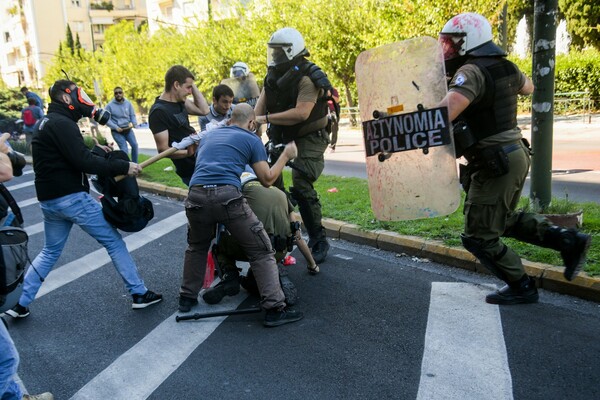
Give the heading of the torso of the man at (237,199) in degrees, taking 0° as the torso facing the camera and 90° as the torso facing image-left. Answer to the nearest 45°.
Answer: approximately 225°

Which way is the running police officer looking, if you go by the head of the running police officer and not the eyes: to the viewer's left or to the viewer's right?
to the viewer's left

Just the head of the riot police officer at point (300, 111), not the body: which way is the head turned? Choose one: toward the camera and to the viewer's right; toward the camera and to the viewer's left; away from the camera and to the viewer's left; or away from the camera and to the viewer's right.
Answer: toward the camera and to the viewer's left

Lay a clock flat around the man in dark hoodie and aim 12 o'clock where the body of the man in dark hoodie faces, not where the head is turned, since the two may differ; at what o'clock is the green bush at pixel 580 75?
The green bush is roughly at 11 o'clock from the man in dark hoodie.

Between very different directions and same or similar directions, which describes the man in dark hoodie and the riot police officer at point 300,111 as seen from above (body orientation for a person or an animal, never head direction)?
very different directions

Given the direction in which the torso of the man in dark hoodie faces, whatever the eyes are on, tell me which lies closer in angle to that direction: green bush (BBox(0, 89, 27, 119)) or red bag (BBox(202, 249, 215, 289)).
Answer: the red bag

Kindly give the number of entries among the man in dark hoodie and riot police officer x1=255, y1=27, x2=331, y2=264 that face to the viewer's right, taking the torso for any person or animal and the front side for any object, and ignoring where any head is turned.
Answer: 1

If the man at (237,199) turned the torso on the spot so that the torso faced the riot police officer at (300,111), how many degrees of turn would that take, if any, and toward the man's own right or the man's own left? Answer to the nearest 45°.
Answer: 0° — they already face them

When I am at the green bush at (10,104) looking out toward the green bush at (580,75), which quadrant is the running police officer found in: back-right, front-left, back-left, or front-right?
front-right

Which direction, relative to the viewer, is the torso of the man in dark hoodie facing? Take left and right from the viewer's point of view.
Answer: facing to the right of the viewer

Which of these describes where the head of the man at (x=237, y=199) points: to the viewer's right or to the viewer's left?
to the viewer's right

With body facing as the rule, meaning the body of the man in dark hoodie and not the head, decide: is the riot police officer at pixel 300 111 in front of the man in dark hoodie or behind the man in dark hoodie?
in front

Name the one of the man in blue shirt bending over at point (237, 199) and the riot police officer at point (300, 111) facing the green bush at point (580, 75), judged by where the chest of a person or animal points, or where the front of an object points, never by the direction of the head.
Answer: the man in blue shirt bending over

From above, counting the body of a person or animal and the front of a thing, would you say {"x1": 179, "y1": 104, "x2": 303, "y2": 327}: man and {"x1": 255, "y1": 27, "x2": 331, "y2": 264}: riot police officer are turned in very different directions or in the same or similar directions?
very different directions

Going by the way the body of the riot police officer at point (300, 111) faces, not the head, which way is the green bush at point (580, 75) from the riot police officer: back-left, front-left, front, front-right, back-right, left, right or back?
back

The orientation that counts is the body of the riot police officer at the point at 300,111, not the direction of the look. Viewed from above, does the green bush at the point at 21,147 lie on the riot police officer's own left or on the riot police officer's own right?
on the riot police officer's own right

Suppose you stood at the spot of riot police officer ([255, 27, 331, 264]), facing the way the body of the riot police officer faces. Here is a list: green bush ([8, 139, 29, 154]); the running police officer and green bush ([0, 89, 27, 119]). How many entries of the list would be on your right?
2

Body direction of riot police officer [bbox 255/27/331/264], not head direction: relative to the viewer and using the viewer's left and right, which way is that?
facing the viewer and to the left of the viewer

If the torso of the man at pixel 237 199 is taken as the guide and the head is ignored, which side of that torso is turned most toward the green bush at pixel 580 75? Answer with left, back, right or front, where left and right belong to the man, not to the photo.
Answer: front

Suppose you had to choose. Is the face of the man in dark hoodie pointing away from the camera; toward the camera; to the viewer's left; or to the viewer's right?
to the viewer's right
